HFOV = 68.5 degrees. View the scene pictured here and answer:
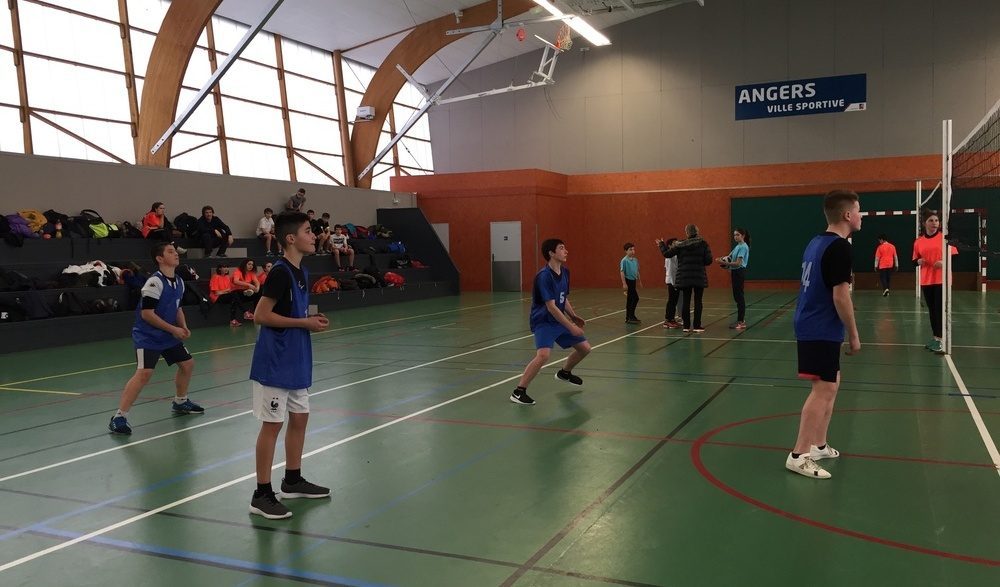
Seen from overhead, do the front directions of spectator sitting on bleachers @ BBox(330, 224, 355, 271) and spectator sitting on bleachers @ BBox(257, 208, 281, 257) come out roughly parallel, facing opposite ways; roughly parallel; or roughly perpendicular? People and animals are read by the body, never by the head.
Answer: roughly parallel

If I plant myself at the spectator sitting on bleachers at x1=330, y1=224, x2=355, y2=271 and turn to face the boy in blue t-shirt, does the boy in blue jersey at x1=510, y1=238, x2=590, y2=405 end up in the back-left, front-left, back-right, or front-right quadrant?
front-right

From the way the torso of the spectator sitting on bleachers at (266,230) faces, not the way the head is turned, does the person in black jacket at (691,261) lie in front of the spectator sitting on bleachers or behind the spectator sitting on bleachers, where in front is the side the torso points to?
in front

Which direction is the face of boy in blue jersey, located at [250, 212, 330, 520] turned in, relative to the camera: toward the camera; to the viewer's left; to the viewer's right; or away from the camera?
to the viewer's right

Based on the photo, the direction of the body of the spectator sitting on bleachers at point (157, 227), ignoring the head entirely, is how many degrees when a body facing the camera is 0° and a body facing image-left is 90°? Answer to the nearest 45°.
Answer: approximately 315°

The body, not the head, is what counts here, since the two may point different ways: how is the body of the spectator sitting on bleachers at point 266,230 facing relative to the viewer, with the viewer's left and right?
facing the viewer and to the right of the viewer

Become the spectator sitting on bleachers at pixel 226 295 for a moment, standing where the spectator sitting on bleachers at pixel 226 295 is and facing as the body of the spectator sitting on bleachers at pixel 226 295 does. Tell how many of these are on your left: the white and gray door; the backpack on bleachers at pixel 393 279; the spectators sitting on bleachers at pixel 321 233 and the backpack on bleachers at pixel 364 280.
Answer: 4

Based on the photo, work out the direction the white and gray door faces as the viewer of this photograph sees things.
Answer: facing the viewer

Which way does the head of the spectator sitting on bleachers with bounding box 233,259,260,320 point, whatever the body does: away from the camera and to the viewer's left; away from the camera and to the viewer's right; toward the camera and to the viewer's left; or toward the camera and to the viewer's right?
toward the camera and to the viewer's right

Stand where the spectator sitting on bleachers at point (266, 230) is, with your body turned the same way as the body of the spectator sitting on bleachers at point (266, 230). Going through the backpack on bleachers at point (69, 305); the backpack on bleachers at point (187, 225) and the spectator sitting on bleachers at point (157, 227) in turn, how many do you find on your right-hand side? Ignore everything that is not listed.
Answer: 3

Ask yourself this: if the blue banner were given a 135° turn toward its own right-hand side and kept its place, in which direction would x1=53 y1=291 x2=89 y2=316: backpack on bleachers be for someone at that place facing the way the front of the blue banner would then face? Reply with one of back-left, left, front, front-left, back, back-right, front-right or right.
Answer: left

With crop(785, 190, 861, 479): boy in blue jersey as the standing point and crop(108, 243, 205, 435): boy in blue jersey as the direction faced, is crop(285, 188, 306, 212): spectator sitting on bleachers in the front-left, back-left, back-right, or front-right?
front-right

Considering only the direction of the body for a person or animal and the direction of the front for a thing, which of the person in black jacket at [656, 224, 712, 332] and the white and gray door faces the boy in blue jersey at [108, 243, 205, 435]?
the white and gray door

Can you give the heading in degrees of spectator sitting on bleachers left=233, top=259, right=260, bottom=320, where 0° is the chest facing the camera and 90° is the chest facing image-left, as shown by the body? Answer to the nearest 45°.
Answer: approximately 315°

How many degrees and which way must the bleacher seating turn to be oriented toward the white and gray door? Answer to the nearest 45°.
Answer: approximately 90° to its left
